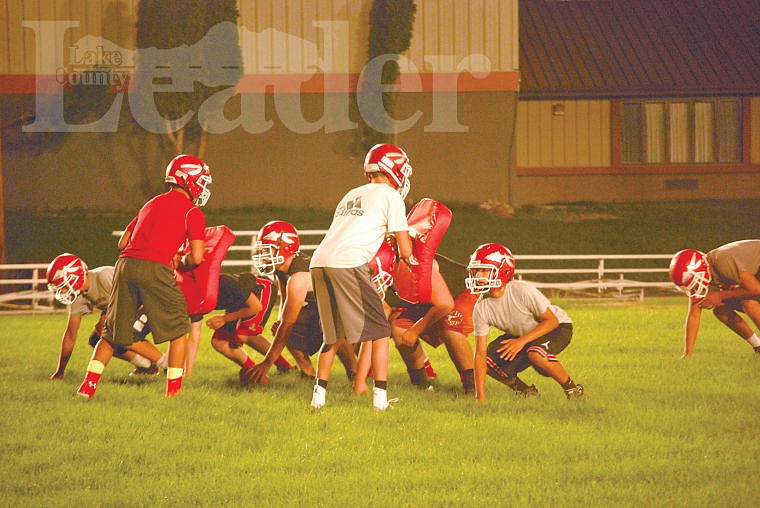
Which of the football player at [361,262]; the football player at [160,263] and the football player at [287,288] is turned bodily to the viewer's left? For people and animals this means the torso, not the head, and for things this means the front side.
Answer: the football player at [287,288]

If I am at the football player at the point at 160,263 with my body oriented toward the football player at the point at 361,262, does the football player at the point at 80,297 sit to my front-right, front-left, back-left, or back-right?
back-left

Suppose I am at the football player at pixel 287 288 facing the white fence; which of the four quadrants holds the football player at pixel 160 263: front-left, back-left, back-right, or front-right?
back-left

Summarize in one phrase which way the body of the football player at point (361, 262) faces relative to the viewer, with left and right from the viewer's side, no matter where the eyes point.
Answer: facing away from the viewer and to the right of the viewer

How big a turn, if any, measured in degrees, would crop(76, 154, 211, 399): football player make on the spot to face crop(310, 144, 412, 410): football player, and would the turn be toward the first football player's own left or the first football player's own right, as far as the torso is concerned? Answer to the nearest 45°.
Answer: approximately 90° to the first football player's own right

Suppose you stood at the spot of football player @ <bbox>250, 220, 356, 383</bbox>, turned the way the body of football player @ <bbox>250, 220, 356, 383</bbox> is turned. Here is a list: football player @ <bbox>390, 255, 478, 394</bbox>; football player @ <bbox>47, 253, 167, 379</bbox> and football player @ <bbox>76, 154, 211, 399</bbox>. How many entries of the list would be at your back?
1

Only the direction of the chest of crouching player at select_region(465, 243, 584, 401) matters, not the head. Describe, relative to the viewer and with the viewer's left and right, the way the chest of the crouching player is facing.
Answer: facing the viewer and to the left of the viewer

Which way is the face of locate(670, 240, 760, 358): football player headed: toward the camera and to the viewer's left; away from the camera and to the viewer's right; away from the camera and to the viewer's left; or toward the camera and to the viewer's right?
toward the camera and to the viewer's left

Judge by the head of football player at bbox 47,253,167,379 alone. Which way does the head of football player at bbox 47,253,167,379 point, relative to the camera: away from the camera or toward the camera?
toward the camera

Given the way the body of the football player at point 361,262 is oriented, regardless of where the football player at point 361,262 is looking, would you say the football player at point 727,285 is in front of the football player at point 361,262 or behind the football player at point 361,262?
in front

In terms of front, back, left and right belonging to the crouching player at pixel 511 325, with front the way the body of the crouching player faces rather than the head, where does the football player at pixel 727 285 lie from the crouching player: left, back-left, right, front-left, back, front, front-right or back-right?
back

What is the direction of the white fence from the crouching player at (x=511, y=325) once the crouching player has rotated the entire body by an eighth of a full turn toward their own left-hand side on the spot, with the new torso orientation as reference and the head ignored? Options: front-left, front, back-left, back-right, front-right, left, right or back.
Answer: back

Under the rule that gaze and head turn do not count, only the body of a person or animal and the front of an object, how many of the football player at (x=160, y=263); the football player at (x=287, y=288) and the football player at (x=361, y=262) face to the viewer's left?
1

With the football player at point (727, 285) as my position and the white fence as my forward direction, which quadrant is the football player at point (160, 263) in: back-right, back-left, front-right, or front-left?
back-left

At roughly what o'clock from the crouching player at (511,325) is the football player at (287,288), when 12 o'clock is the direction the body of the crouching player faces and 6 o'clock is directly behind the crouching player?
The football player is roughly at 2 o'clock from the crouching player.

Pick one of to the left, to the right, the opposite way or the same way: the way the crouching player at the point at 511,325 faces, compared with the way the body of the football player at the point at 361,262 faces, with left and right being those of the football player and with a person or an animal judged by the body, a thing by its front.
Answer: the opposite way

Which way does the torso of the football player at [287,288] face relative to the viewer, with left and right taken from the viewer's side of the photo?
facing to the left of the viewer

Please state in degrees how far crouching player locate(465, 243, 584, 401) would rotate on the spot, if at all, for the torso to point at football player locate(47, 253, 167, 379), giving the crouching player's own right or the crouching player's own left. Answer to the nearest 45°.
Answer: approximately 45° to the crouching player's own right

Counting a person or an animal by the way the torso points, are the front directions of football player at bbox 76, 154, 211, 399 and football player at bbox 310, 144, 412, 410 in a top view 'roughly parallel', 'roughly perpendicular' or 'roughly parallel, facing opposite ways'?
roughly parallel
